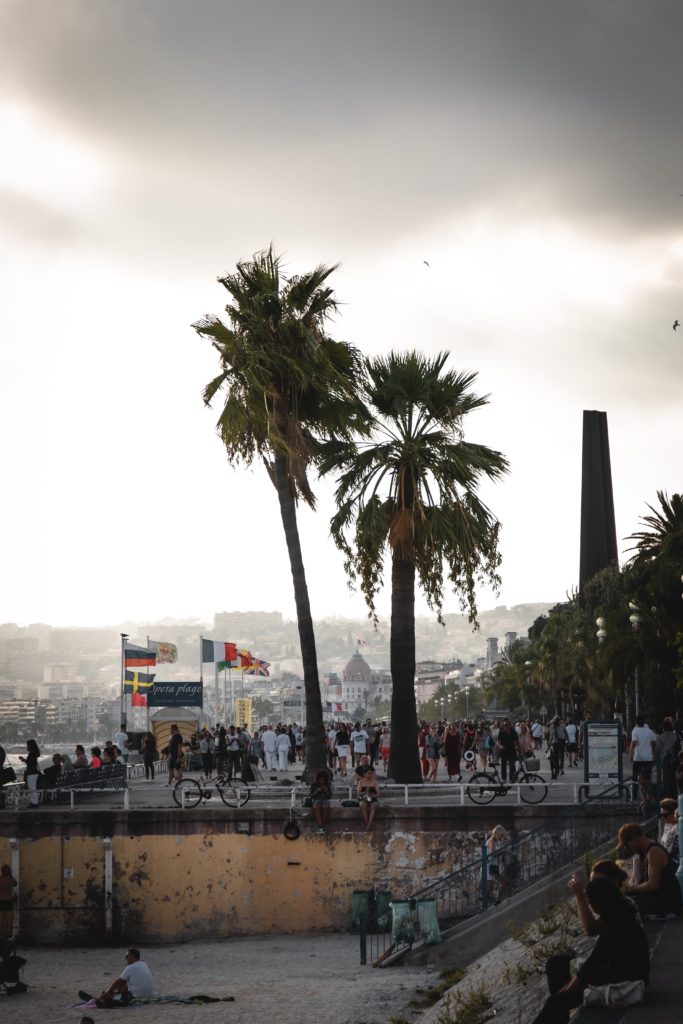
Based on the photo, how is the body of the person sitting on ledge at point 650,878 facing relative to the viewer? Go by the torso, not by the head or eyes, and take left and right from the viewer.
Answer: facing to the left of the viewer

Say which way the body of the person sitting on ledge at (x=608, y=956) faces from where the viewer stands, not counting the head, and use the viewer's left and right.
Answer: facing to the left of the viewer

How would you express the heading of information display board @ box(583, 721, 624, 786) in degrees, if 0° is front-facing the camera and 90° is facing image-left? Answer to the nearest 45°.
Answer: approximately 0°
